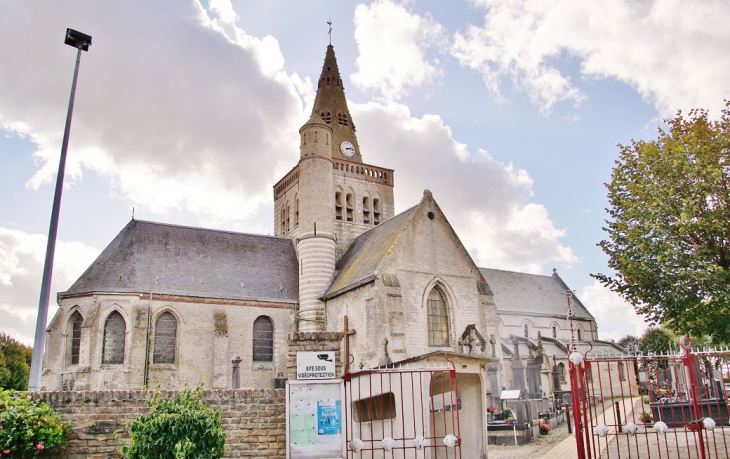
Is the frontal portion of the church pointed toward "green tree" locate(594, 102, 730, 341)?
no

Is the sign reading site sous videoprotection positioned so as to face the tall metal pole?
no

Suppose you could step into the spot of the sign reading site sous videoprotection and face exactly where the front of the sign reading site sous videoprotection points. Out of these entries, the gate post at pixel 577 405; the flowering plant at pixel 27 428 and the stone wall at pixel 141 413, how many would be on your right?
2

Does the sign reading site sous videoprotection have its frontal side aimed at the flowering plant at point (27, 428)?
no

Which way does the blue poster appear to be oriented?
toward the camera

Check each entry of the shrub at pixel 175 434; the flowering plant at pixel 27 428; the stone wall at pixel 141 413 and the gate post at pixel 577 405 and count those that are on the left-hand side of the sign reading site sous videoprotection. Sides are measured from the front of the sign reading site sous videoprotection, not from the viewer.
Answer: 1

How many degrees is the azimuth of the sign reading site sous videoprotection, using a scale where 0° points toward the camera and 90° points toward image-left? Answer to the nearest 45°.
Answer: approximately 0°

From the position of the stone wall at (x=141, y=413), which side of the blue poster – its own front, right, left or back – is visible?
right

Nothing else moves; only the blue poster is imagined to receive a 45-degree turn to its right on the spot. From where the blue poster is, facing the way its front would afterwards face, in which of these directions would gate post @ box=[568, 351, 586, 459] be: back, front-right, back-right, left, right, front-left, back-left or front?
back-left

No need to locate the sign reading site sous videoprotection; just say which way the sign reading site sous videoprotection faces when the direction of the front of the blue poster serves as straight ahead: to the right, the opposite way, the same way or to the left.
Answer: the same way
